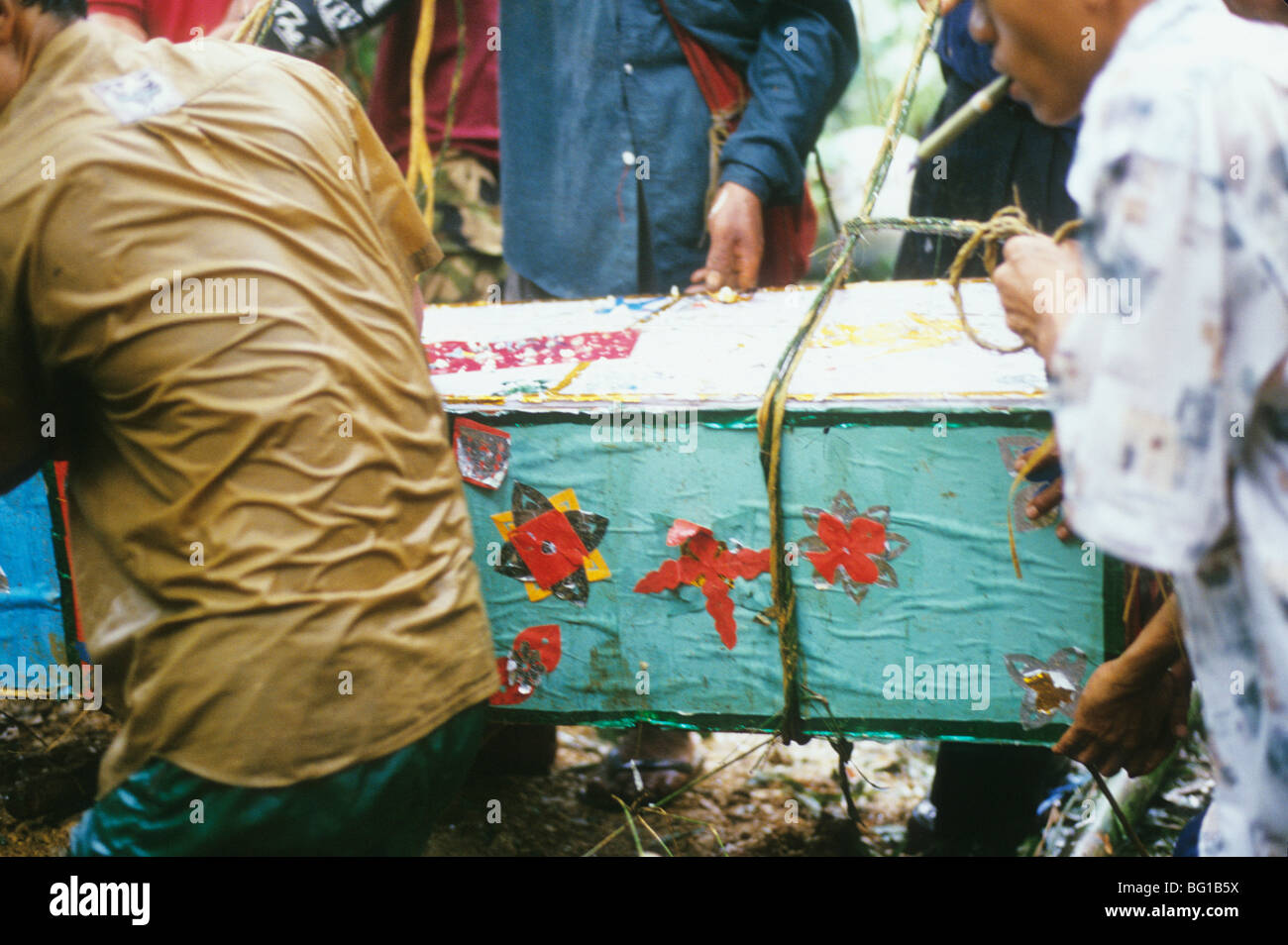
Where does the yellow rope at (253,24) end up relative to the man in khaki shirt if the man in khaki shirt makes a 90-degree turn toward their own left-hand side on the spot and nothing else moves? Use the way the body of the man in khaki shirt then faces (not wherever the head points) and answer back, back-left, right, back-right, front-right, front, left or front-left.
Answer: back-right

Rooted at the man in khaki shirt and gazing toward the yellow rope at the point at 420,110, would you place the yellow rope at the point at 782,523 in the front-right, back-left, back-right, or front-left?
front-right

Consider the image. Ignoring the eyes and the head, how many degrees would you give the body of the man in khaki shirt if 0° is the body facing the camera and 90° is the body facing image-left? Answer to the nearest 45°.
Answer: approximately 135°

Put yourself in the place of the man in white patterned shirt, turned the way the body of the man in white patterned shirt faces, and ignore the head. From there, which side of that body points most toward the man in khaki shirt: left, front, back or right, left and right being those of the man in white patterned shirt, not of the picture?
front

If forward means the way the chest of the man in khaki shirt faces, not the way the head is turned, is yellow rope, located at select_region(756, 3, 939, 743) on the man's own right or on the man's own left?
on the man's own right

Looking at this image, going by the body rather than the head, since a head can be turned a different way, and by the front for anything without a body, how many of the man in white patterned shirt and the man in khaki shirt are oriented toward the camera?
0

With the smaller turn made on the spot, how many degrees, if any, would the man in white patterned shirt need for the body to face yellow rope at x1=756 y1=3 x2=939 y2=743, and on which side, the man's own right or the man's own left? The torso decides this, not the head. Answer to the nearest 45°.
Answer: approximately 45° to the man's own right

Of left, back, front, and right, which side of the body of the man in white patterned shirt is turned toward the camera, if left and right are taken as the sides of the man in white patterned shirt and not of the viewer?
left

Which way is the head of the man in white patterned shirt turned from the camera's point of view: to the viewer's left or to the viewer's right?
to the viewer's left

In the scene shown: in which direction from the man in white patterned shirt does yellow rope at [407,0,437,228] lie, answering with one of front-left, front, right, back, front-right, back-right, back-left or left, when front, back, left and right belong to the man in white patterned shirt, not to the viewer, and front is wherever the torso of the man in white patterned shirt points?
front-right
